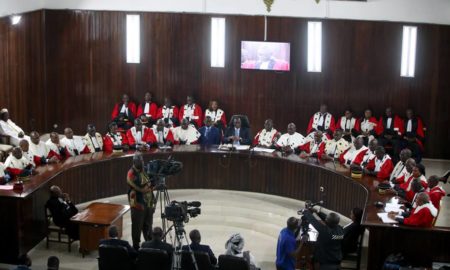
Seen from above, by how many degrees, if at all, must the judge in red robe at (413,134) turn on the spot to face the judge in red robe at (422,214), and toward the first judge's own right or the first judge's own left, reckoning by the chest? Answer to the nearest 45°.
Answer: approximately 45° to the first judge's own left

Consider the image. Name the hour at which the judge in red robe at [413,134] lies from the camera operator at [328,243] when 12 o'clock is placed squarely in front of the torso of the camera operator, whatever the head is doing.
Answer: The judge in red robe is roughly at 2 o'clock from the camera operator.

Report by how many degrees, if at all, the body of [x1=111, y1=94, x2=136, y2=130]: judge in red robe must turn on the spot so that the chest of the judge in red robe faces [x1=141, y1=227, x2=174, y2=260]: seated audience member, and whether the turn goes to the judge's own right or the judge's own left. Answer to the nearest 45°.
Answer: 0° — they already face them

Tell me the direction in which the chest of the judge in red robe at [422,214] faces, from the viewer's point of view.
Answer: to the viewer's left

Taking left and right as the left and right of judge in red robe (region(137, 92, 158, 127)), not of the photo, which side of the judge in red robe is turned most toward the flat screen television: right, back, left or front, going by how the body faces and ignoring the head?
left

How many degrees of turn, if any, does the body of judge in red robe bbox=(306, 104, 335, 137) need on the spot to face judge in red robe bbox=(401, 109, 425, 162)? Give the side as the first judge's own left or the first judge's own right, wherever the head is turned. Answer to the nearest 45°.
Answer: approximately 90° to the first judge's own left

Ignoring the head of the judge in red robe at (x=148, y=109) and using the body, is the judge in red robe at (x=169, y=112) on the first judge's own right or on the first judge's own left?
on the first judge's own left

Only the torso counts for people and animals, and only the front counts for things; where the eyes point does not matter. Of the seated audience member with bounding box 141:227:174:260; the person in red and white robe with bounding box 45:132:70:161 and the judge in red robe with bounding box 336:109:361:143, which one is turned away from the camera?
the seated audience member with bounding box 141:227:174:260

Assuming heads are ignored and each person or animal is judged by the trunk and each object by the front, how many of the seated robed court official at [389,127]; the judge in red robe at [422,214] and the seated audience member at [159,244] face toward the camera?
1

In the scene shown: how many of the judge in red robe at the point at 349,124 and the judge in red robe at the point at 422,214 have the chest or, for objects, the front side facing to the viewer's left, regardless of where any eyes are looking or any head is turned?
1

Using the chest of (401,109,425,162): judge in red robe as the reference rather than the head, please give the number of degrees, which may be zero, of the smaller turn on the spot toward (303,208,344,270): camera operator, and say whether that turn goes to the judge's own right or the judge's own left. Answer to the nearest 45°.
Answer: approximately 45° to the judge's own left
